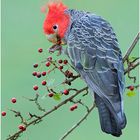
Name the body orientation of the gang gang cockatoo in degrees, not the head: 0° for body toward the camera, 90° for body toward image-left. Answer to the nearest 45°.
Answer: approximately 90°
